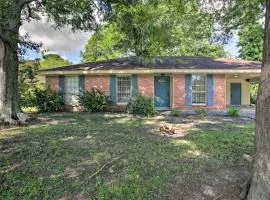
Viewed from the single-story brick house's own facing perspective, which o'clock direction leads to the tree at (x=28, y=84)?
The tree is roughly at 3 o'clock from the single-story brick house.

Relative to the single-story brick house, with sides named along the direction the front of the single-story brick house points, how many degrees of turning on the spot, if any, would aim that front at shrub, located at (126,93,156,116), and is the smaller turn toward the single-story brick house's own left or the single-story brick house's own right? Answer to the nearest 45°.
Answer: approximately 45° to the single-story brick house's own right

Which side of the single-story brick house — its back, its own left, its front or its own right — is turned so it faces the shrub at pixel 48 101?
right

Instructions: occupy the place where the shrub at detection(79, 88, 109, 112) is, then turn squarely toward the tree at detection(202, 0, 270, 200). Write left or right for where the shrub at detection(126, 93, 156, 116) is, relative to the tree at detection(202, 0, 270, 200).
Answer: left

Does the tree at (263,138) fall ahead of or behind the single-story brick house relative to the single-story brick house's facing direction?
ahead

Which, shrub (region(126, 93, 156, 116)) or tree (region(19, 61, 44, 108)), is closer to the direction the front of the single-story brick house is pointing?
the shrub

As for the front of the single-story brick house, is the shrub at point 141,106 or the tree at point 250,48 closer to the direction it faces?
the shrub

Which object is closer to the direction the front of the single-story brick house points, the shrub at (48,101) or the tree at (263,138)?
the tree

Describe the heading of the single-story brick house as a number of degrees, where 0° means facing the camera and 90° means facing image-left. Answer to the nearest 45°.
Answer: approximately 0°
